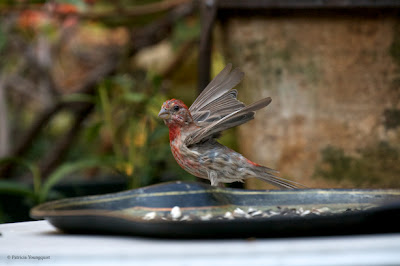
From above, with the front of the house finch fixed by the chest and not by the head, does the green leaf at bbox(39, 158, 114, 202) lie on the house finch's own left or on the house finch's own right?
on the house finch's own right

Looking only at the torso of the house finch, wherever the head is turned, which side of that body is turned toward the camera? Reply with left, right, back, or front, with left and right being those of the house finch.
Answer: left
